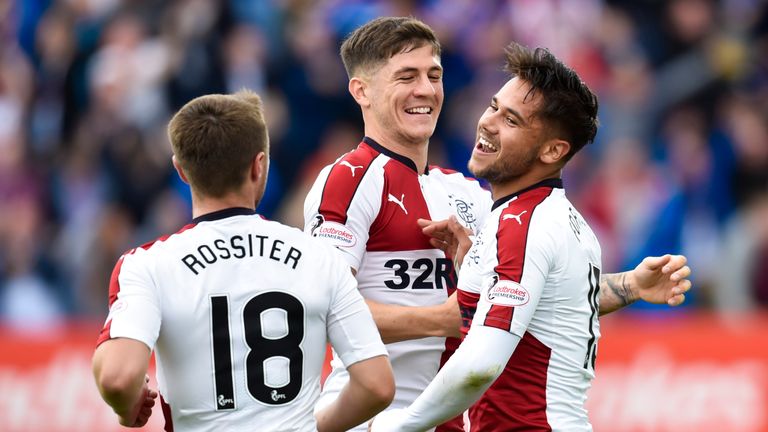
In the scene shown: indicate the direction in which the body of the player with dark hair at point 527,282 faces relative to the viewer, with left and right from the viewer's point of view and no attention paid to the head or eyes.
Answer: facing to the left of the viewer
